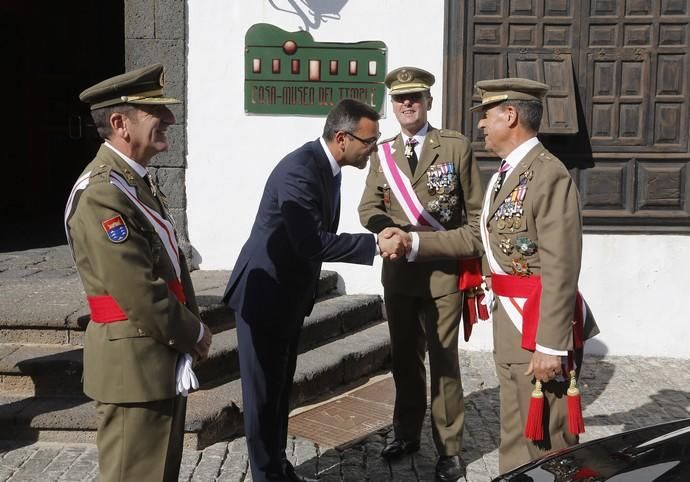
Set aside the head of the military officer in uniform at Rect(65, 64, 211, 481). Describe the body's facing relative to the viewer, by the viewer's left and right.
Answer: facing to the right of the viewer

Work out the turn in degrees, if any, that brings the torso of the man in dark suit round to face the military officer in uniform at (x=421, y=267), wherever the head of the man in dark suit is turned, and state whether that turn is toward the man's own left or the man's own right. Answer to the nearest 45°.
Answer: approximately 45° to the man's own left

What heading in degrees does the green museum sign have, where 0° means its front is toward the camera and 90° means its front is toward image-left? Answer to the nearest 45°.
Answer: approximately 0°

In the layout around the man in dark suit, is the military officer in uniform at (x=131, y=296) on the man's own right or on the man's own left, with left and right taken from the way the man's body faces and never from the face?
on the man's own right

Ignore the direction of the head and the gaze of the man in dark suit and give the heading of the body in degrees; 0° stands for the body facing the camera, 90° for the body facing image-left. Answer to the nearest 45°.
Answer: approximately 270°
